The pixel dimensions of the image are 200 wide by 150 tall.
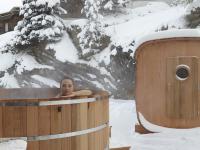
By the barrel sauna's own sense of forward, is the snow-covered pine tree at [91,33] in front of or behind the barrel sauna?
behind

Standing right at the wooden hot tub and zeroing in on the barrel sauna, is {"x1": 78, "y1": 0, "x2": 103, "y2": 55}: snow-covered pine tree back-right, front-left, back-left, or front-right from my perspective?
front-left

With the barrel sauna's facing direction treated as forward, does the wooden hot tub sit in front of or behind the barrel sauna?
in front

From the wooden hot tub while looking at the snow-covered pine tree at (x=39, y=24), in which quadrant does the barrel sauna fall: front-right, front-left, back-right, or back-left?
front-right

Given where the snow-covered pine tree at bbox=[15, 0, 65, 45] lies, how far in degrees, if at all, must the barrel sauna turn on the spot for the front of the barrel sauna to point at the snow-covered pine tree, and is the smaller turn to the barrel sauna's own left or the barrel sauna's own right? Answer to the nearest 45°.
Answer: approximately 135° to the barrel sauna's own right
